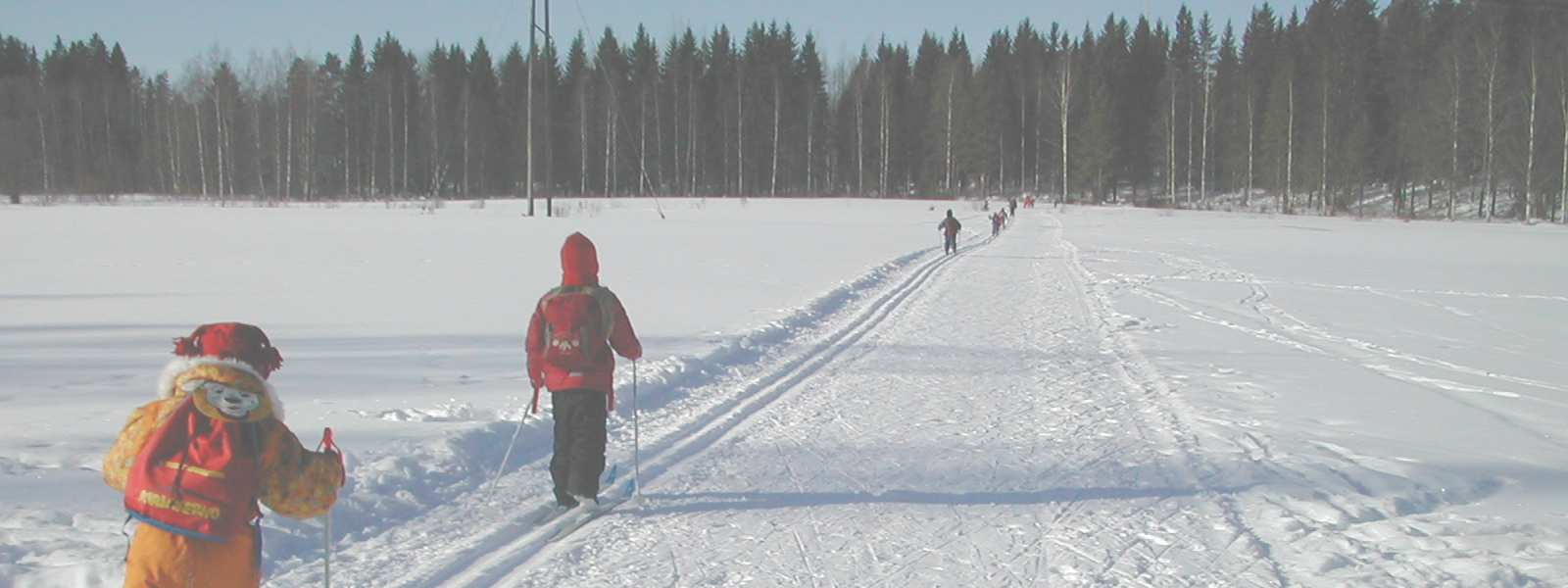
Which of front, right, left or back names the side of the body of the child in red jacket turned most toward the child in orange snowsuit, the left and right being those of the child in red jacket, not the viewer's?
back

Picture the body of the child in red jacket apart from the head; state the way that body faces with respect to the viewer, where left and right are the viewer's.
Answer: facing away from the viewer

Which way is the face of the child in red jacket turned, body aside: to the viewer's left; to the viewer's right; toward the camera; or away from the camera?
away from the camera
